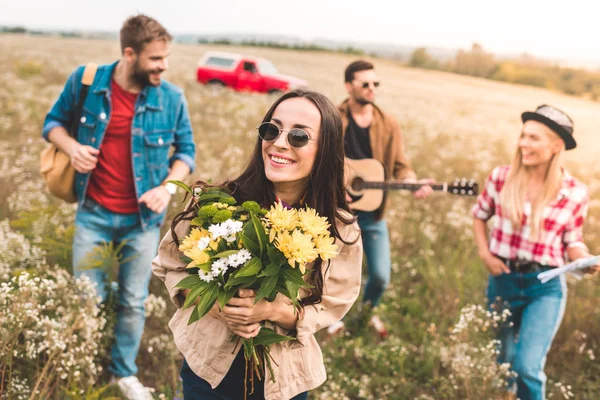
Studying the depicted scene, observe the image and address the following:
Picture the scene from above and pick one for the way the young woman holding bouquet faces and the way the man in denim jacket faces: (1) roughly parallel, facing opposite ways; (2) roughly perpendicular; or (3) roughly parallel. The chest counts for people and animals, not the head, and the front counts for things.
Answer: roughly parallel

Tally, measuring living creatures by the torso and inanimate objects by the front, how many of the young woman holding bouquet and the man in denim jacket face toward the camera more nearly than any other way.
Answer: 2

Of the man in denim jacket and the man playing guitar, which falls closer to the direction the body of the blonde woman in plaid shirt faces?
the man in denim jacket

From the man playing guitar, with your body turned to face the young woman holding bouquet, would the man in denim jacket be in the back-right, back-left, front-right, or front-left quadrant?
front-right

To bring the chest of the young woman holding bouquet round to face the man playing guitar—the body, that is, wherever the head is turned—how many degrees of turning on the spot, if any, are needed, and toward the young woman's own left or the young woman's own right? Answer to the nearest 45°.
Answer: approximately 180°

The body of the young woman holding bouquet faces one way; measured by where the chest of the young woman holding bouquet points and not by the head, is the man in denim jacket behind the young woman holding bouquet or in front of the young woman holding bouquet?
behind

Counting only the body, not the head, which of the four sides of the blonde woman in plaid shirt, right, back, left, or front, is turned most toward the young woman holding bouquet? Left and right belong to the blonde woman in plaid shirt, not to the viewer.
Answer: front

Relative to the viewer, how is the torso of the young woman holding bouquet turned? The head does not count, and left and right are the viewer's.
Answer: facing the viewer

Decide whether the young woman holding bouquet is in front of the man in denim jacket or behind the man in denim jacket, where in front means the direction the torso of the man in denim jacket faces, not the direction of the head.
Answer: in front

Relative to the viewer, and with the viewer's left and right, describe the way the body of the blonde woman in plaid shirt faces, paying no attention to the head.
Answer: facing the viewer and to the left of the viewer

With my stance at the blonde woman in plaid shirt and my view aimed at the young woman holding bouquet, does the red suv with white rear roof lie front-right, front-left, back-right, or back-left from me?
back-right

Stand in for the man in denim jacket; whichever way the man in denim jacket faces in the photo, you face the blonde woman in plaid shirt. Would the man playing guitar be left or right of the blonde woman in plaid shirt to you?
left

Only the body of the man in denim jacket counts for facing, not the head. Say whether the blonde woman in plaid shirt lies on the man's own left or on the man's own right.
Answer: on the man's own left

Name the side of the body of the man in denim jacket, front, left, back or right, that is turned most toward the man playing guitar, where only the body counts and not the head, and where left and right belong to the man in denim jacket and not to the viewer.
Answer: left

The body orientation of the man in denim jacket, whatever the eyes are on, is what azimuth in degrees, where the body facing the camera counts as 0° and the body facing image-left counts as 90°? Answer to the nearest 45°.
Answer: approximately 0°

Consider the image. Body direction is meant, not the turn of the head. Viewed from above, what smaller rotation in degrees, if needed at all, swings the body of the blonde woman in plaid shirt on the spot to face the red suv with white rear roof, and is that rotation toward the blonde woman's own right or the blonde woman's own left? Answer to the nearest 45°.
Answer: approximately 90° to the blonde woman's own right

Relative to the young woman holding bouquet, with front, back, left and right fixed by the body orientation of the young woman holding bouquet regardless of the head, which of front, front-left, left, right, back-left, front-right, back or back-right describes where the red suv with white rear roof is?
back
